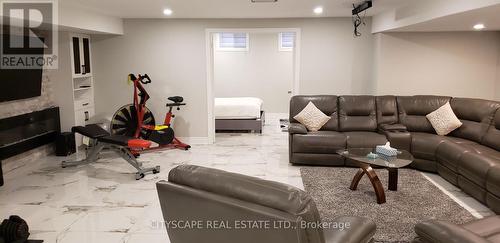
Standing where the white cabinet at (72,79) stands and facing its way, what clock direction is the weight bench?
The weight bench is roughly at 1 o'clock from the white cabinet.

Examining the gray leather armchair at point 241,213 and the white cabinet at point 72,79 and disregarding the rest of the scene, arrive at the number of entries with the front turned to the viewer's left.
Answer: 0

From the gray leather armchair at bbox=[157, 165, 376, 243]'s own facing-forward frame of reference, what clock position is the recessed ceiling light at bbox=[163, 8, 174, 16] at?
The recessed ceiling light is roughly at 10 o'clock from the gray leather armchair.

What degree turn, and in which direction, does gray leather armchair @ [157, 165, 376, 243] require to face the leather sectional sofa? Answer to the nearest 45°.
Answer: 0° — it already faces it

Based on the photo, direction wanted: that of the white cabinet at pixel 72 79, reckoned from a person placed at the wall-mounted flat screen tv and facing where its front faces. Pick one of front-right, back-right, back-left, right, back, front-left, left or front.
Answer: left

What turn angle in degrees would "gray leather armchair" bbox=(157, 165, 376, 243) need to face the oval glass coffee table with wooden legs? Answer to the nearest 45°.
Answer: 0° — it already faces it

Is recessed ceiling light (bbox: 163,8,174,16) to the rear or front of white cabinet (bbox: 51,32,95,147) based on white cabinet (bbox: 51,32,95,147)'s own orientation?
to the front

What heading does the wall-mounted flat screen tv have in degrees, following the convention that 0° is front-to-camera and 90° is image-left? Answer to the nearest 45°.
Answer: approximately 315°

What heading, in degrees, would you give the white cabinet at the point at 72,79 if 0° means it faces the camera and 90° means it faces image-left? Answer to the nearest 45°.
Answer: approximately 315°

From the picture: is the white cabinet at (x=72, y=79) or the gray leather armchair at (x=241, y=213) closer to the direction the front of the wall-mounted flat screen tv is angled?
the gray leather armchair

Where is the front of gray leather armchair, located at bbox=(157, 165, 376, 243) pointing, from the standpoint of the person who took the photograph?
facing away from the viewer and to the right of the viewer

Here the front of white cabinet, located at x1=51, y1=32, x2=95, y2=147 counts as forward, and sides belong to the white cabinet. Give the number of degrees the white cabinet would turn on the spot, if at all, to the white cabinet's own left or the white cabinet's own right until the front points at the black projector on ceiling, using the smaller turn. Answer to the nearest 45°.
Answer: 0° — it already faces it

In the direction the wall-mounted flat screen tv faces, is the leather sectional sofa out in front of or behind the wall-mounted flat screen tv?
in front

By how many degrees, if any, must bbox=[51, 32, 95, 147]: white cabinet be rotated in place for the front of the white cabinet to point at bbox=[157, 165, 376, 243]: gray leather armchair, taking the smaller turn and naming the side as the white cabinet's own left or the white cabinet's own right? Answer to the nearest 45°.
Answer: approximately 45° to the white cabinet's own right

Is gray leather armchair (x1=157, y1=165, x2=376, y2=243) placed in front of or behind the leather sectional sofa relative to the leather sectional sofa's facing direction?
in front

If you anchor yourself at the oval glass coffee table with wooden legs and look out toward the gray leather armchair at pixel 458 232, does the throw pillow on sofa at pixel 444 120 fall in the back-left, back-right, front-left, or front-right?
back-left
